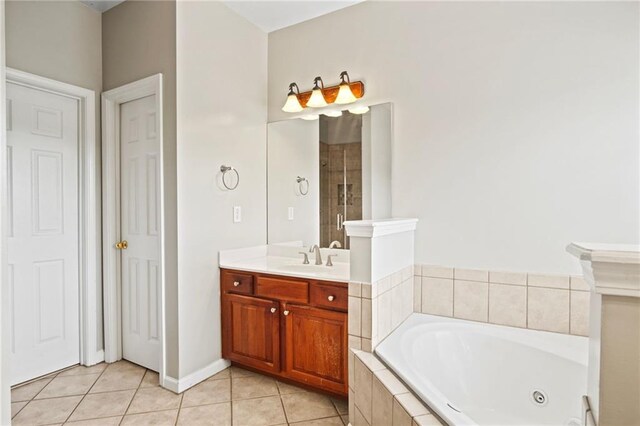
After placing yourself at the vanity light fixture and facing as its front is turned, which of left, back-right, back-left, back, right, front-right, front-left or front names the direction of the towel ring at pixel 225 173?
front-right

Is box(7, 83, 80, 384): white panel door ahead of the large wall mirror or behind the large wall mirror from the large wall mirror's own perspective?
ahead

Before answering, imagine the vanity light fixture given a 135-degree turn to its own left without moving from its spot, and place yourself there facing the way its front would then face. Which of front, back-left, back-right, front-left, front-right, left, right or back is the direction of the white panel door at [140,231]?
back

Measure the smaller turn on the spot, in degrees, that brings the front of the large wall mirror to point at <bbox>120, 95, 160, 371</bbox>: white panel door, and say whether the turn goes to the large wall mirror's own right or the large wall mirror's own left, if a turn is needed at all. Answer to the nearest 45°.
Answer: approximately 45° to the large wall mirror's own right

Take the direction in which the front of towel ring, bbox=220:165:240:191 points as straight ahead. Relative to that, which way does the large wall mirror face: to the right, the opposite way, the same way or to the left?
to the right

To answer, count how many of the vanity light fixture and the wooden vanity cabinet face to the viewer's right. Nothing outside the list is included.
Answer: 0

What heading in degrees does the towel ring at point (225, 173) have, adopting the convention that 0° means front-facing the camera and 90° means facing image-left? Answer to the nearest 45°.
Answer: approximately 315°

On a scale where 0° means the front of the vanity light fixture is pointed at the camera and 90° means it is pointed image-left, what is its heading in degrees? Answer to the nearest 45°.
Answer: approximately 45°

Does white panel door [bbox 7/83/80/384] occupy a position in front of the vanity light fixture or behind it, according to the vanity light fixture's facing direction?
in front

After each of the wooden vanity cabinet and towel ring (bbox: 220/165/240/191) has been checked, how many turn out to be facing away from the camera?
0
